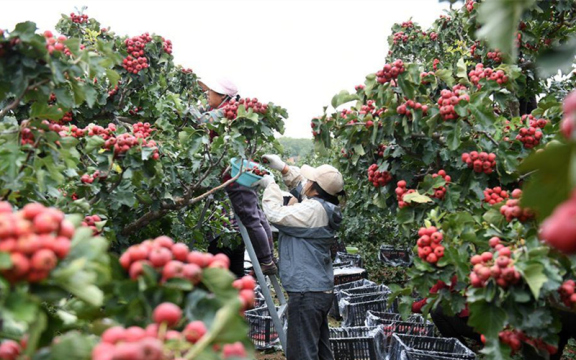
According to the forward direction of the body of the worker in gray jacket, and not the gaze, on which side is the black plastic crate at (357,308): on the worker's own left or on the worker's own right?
on the worker's own right

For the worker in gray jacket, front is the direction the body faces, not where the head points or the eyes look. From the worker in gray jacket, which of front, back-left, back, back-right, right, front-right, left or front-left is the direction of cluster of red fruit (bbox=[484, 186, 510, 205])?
back-left

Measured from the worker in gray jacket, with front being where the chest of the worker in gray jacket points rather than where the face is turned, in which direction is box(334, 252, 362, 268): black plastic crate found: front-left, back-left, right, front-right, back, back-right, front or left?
right

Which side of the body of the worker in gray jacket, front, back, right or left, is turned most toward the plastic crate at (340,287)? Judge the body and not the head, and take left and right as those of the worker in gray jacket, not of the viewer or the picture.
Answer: right

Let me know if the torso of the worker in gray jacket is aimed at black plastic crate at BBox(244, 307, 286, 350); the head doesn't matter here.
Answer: no

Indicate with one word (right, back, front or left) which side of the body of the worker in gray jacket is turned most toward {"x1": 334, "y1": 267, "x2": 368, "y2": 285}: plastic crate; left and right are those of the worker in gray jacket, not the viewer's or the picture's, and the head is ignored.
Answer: right

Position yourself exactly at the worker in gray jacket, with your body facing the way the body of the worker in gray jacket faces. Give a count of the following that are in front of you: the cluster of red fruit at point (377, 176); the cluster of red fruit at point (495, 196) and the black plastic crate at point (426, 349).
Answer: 0

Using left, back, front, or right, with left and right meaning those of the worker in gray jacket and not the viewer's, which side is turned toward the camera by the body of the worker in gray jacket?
left
